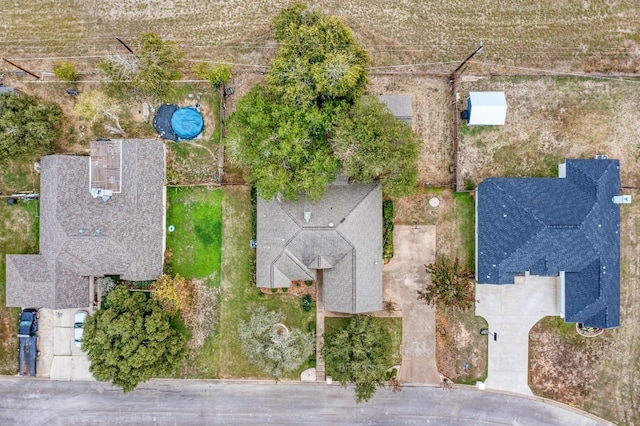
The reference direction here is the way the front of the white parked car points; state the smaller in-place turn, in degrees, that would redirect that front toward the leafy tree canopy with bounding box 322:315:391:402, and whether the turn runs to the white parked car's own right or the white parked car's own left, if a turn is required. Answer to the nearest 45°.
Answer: approximately 135° to the white parked car's own right

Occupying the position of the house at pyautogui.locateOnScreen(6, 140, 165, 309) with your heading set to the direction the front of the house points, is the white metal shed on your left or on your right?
on your left

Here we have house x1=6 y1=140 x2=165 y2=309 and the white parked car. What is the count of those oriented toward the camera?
1

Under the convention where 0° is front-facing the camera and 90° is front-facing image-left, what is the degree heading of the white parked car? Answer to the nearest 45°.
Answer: approximately 180°

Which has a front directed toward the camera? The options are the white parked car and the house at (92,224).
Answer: the house

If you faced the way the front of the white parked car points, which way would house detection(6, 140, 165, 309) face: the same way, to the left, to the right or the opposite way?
the opposite way

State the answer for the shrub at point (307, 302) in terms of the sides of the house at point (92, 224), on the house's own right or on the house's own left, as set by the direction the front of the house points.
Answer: on the house's own left
